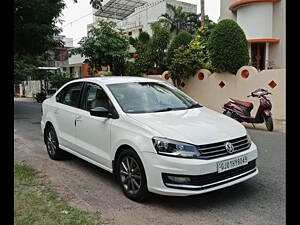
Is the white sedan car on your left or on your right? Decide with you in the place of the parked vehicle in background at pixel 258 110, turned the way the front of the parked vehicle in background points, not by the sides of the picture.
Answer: on your right

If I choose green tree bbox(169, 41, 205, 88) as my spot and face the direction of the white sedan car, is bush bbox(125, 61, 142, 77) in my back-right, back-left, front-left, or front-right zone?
back-right

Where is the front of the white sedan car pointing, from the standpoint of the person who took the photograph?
facing the viewer and to the right of the viewer

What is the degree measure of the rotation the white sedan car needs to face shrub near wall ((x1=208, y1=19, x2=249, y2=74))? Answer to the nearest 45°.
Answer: approximately 135° to its left

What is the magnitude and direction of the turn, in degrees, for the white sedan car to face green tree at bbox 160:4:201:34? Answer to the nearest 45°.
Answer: approximately 135° to its left

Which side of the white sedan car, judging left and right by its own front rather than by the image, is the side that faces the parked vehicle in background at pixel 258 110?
left

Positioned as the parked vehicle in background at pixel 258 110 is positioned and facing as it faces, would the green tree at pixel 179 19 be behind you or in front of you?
behind

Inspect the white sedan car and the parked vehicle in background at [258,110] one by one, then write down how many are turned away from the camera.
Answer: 0

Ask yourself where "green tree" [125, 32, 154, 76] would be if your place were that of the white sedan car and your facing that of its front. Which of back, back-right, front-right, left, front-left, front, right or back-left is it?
back-left

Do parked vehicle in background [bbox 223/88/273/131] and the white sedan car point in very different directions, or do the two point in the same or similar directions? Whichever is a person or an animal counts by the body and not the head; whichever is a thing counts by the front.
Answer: same or similar directions
